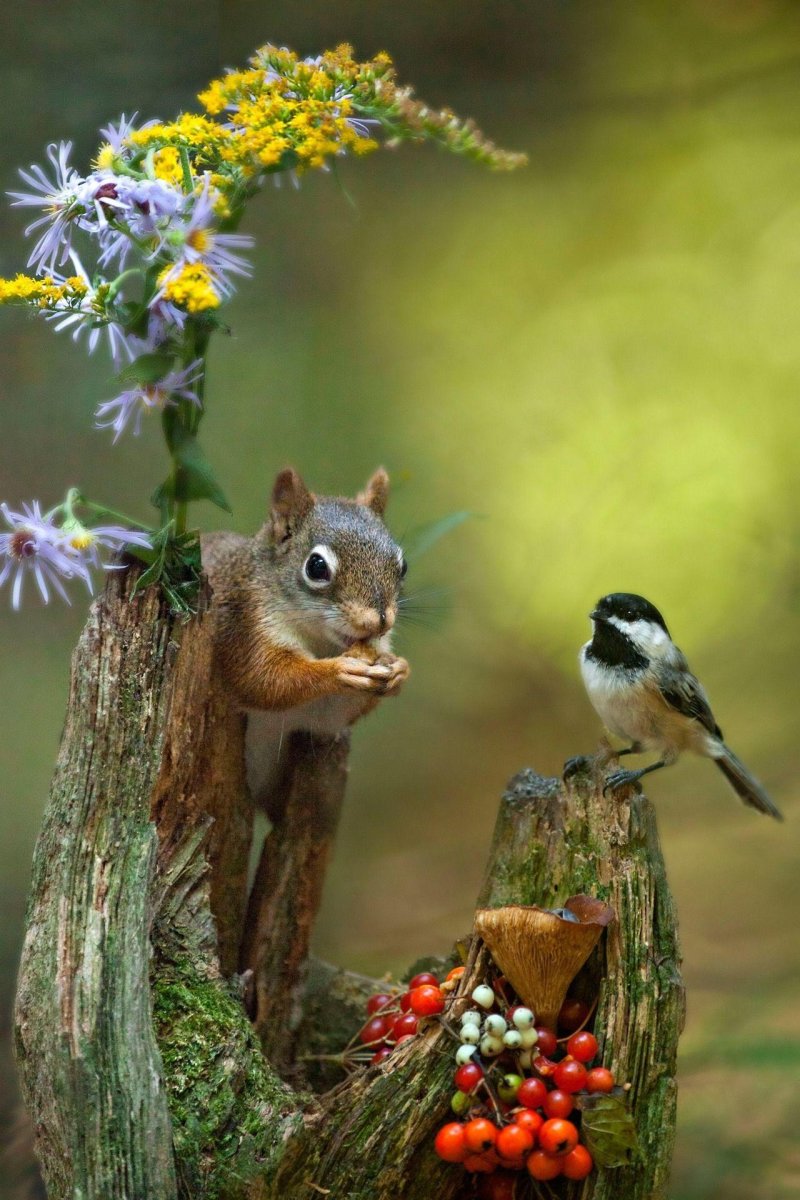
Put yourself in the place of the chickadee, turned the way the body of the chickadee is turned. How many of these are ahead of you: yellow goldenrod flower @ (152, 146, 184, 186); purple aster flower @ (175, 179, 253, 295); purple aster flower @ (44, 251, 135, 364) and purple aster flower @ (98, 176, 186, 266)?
4

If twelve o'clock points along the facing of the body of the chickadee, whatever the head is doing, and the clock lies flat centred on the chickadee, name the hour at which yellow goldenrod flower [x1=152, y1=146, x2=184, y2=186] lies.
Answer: The yellow goldenrod flower is roughly at 12 o'clock from the chickadee.

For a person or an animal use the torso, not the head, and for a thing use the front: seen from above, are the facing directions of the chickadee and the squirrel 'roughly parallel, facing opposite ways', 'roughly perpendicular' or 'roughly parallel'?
roughly perpendicular

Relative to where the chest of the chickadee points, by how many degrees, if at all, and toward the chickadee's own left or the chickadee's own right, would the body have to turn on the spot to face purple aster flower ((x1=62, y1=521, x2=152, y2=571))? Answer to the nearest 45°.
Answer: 0° — it already faces it

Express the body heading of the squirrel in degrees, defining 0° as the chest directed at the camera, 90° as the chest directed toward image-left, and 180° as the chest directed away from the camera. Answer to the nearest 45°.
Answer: approximately 315°

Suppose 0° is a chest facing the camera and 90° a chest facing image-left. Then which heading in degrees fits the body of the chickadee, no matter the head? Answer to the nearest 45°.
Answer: approximately 45°
